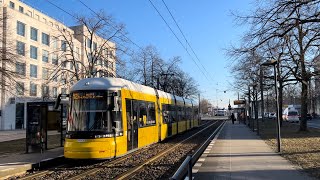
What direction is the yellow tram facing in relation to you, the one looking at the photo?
facing the viewer and to the left of the viewer
